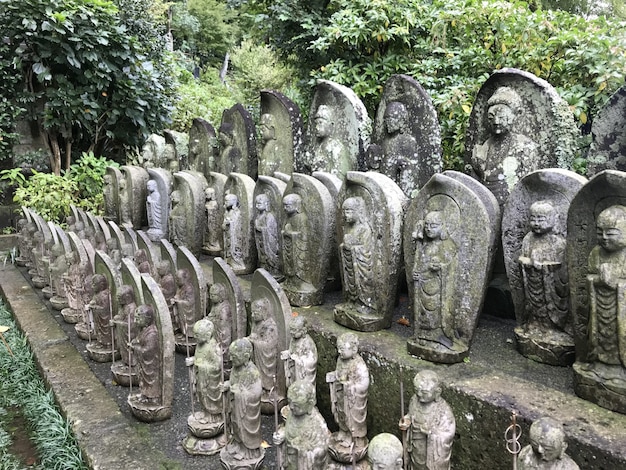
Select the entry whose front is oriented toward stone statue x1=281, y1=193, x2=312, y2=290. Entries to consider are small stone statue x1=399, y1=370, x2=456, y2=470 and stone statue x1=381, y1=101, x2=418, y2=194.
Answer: stone statue x1=381, y1=101, x2=418, y2=194

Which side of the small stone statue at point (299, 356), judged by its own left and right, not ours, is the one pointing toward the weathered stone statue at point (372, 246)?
back

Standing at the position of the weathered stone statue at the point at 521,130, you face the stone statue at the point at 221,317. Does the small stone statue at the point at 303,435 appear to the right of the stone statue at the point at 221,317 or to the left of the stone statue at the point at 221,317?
left

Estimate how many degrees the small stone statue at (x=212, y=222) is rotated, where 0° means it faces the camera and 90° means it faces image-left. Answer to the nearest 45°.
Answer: approximately 45°

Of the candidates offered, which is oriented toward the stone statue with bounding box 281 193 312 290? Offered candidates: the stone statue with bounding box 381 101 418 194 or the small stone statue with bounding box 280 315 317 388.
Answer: the stone statue with bounding box 381 101 418 194
